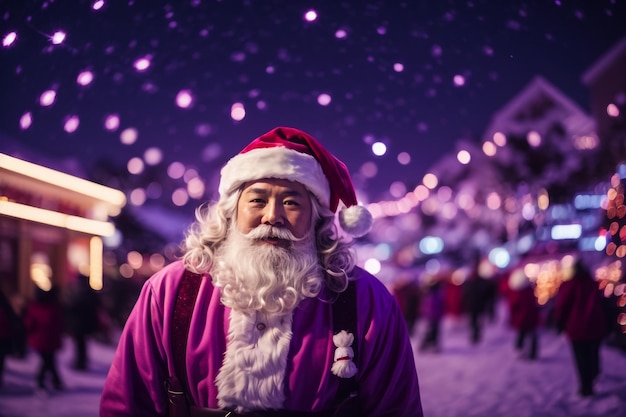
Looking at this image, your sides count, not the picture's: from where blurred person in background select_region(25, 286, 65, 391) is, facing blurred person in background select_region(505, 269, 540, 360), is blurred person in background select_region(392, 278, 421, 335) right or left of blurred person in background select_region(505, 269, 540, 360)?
left

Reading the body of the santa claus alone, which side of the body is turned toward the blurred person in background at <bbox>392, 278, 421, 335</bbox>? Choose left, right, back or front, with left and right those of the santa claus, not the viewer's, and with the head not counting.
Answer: back

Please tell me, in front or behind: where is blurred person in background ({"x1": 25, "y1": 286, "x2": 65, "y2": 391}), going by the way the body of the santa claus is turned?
behind

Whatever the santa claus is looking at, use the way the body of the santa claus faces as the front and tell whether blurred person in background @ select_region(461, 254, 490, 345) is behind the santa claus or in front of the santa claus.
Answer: behind

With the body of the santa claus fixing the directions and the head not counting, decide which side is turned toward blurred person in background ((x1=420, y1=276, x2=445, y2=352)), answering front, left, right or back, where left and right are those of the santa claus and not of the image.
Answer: back

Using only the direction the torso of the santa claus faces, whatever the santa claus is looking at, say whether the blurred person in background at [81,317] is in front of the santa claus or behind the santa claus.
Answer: behind

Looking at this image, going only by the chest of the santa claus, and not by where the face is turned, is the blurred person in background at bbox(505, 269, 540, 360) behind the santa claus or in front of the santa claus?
behind

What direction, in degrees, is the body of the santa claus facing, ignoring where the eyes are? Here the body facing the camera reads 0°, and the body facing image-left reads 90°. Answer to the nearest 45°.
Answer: approximately 0°
